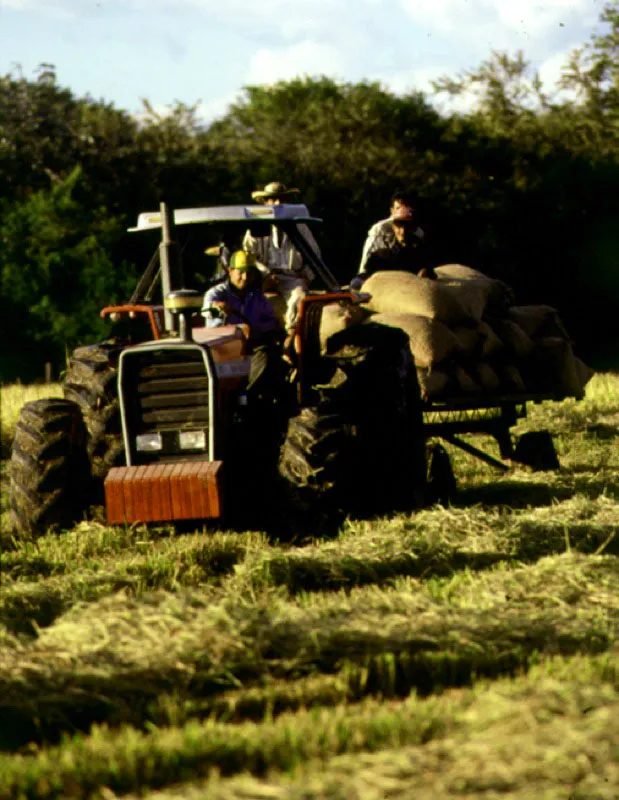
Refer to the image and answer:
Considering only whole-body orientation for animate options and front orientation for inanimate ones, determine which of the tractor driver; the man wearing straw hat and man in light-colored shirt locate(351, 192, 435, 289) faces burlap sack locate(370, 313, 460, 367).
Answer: the man in light-colored shirt

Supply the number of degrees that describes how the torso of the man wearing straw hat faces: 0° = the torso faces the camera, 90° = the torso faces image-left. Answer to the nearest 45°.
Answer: approximately 45°

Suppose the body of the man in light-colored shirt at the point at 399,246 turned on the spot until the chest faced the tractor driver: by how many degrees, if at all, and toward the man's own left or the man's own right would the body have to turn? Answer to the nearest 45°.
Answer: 0° — they already face them

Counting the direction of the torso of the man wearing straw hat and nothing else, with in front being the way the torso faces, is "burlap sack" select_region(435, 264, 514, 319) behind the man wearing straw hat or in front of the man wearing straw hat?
behind

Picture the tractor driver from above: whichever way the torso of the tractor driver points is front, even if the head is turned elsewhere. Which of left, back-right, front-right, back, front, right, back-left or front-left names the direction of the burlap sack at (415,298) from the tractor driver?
back

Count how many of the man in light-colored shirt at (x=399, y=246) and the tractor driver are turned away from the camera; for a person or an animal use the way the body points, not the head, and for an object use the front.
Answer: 0

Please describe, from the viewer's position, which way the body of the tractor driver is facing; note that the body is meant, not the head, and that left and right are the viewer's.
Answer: facing the viewer and to the left of the viewer

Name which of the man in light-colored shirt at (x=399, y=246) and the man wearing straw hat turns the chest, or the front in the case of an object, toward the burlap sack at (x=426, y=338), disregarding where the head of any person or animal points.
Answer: the man in light-colored shirt
